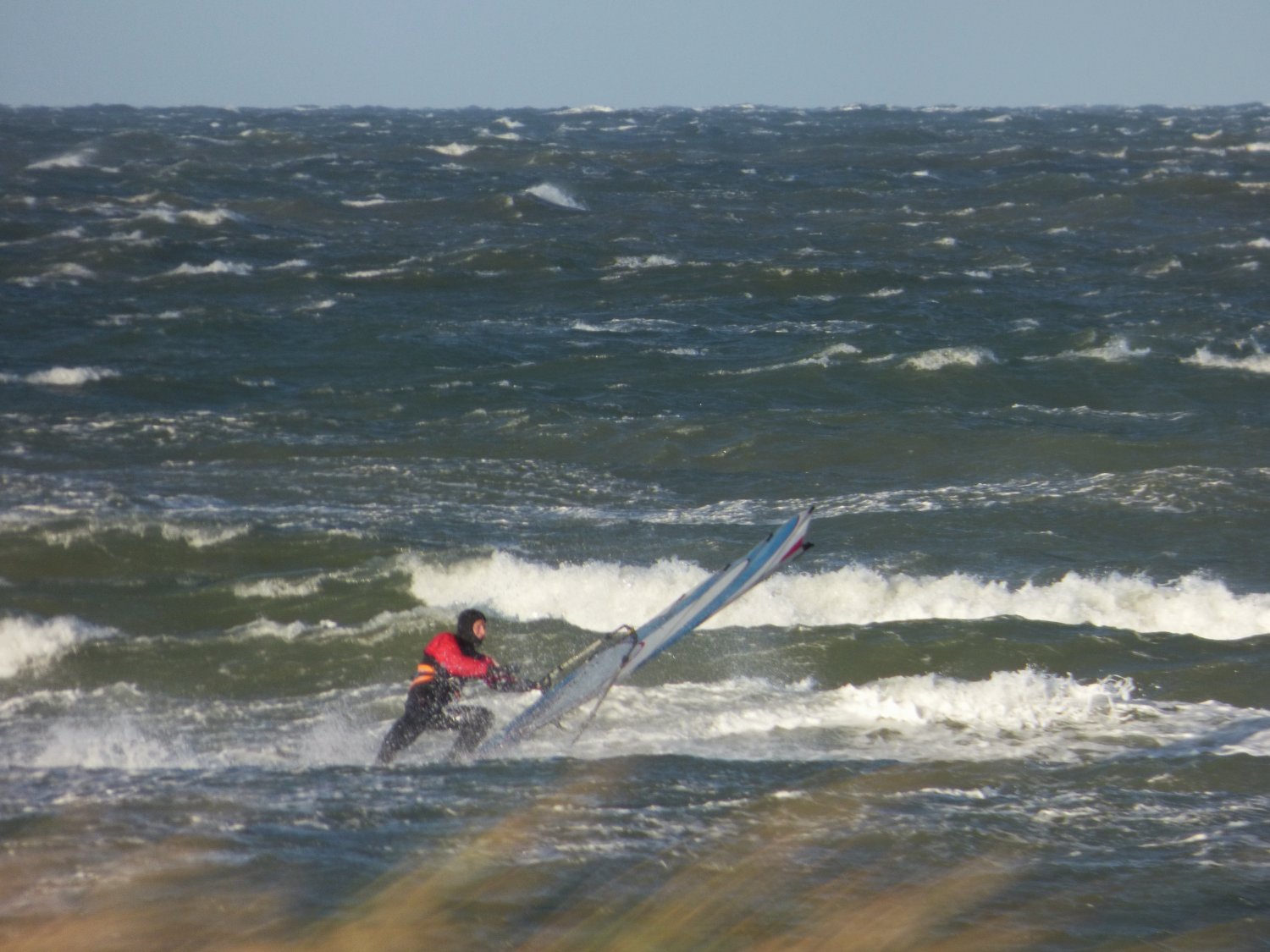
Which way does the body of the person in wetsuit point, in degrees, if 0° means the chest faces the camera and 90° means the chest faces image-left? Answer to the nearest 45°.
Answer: approximately 270°
